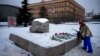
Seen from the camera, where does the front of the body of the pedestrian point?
to the viewer's left

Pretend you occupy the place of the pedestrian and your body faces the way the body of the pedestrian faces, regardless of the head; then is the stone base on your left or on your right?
on your left

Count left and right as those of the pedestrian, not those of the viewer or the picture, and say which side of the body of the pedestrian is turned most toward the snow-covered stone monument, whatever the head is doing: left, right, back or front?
front
